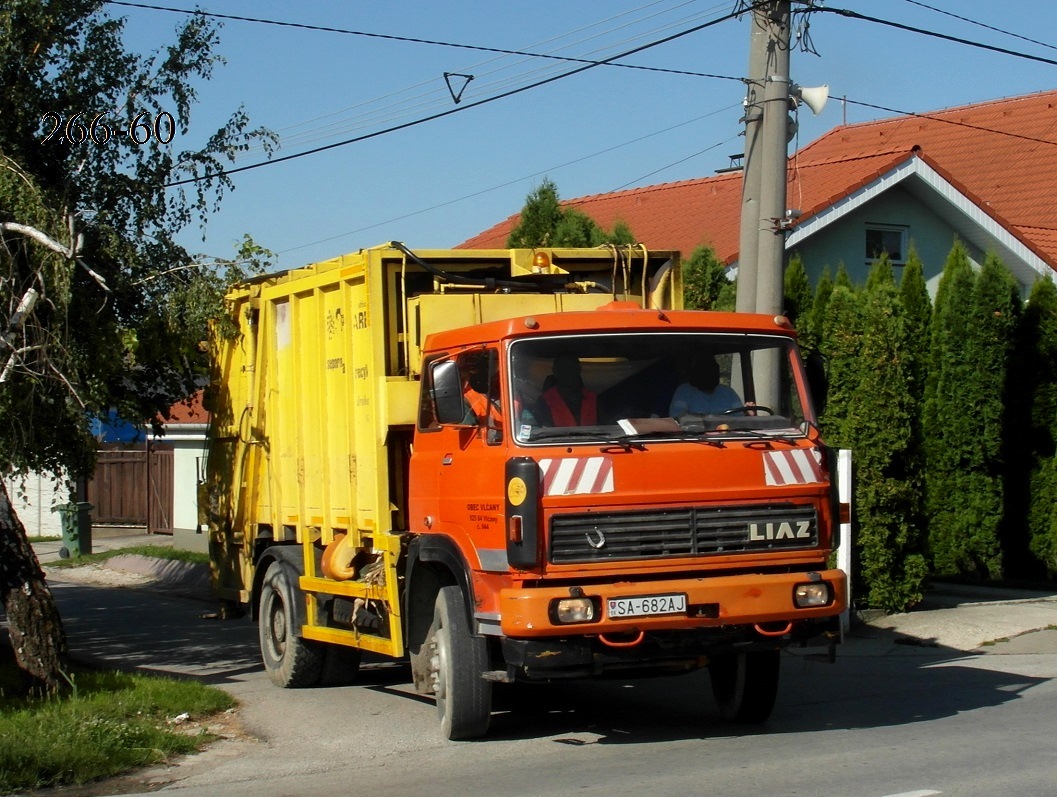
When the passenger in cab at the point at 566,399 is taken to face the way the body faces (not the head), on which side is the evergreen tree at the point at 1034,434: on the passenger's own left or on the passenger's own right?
on the passenger's own left

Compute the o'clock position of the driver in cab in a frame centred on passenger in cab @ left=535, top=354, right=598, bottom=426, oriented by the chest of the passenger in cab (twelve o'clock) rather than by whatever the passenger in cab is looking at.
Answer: The driver in cab is roughly at 10 o'clock from the passenger in cab.

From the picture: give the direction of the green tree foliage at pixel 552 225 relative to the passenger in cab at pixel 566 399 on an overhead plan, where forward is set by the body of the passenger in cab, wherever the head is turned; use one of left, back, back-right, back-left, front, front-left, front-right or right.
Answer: back-left

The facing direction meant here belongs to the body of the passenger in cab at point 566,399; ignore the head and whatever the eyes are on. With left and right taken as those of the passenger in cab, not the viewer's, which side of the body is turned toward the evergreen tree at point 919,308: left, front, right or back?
left

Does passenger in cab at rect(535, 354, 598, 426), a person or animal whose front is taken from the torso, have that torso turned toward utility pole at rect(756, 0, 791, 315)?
no

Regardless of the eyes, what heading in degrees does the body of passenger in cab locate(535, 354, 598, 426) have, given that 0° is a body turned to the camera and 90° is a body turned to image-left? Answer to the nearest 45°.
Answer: approximately 315°

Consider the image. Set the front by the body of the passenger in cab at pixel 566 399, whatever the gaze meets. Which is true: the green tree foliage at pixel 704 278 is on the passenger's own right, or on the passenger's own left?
on the passenger's own left

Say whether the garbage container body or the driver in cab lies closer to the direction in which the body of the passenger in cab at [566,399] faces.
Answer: the driver in cab

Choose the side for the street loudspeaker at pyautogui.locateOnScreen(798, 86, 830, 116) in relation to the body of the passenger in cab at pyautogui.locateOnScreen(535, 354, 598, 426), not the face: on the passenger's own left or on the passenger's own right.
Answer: on the passenger's own left

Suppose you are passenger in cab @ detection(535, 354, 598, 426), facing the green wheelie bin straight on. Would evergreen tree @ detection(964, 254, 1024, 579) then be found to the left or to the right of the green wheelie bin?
right

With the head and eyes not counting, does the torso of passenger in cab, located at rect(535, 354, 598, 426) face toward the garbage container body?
no

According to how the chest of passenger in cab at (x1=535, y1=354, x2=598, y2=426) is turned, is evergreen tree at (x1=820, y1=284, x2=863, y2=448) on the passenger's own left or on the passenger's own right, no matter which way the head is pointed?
on the passenger's own left

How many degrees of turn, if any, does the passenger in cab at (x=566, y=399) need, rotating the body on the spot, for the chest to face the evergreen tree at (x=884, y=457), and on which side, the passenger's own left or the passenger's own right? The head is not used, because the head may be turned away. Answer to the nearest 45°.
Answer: approximately 90° to the passenger's own left

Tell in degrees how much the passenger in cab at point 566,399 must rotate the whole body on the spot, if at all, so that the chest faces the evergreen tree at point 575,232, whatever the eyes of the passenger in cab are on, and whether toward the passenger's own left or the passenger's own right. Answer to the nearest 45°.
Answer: approximately 135° to the passenger's own left

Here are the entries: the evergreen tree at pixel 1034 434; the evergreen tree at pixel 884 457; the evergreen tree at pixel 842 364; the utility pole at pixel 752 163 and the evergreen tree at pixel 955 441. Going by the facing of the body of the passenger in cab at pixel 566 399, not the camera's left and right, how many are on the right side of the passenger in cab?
0

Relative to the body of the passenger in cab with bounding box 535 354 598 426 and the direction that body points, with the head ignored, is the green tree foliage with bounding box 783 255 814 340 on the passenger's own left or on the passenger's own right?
on the passenger's own left

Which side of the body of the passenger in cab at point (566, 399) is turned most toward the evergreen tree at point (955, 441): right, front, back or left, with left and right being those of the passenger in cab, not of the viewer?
left
